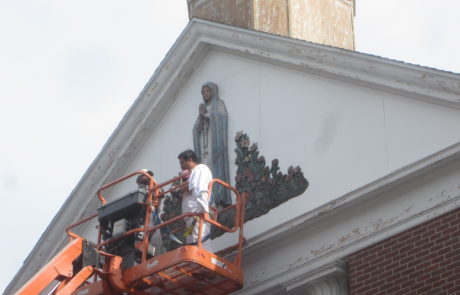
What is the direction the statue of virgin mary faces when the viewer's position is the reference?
facing the viewer and to the left of the viewer

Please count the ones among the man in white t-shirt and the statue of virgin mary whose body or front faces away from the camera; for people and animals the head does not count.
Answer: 0

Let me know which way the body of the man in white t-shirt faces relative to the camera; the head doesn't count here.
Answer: to the viewer's left

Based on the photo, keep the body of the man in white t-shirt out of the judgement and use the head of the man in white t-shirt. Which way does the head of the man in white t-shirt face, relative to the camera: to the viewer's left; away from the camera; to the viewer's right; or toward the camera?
to the viewer's left
